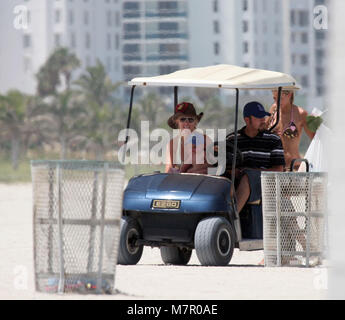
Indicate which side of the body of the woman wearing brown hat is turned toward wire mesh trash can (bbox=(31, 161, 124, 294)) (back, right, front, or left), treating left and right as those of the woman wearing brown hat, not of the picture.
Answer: front

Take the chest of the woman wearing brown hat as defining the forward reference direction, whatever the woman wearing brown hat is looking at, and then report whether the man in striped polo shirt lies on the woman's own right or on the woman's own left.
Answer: on the woman's own left

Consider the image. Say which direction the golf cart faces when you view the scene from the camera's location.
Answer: facing the viewer and to the left of the viewer

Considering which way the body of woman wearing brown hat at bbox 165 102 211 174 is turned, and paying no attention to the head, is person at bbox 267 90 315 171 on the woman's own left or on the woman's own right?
on the woman's own left

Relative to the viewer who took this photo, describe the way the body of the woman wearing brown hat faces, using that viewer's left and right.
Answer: facing the viewer

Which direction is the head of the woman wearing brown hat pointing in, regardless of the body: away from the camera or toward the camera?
toward the camera

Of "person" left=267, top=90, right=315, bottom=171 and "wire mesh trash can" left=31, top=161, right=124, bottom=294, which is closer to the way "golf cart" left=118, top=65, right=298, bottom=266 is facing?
the wire mesh trash can
